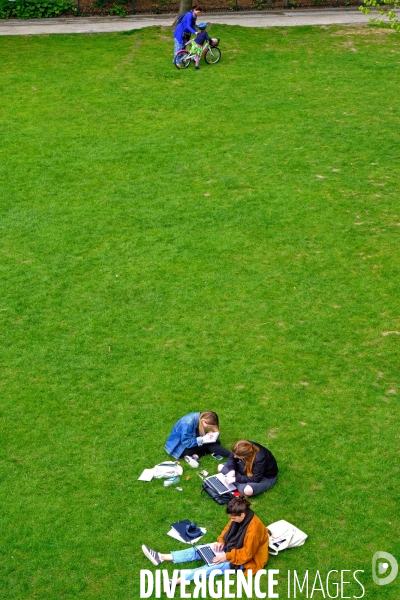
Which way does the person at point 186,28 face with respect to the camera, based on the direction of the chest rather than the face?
to the viewer's right

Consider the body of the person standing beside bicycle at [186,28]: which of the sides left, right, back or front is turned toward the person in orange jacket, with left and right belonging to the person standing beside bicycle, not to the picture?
right

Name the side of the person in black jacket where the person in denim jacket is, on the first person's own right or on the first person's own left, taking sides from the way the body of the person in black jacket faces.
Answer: on the first person's own right

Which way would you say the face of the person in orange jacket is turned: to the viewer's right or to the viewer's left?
to the viewer's left

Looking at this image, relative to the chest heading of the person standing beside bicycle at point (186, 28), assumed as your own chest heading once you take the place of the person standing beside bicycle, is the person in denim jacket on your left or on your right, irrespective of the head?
on your right

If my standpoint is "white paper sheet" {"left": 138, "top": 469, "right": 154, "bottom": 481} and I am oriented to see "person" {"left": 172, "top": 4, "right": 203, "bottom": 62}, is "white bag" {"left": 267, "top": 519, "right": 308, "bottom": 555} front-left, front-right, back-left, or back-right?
back-right

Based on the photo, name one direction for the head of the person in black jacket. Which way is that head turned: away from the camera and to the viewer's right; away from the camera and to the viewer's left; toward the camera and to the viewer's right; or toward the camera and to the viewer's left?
toward the camera and to the viewer's left

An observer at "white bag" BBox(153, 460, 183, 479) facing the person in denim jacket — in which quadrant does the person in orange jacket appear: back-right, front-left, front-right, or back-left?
back-right

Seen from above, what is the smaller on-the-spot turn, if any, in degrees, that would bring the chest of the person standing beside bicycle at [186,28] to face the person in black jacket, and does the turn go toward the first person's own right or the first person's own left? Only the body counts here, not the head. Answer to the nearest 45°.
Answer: approximately 90° to the first person's own right
